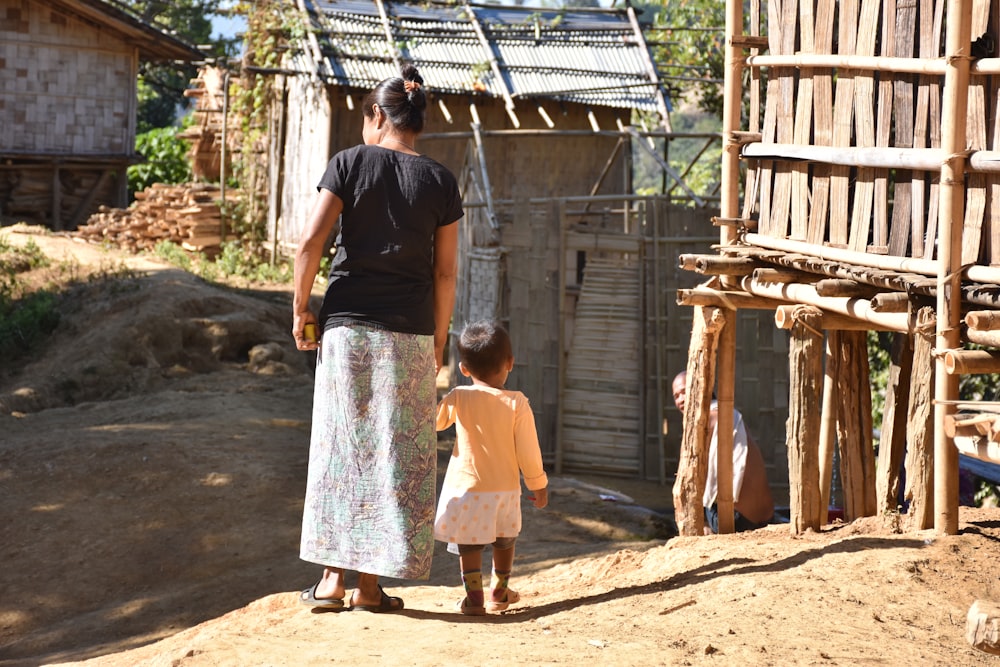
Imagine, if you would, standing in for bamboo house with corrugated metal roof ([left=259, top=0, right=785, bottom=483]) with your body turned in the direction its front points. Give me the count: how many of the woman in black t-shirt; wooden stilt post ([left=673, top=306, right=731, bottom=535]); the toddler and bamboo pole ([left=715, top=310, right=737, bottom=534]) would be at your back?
0

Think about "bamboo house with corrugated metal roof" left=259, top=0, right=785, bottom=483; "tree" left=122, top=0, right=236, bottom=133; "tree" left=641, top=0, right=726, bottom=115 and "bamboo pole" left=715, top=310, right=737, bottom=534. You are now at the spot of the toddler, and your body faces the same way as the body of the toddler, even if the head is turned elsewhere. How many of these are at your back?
0

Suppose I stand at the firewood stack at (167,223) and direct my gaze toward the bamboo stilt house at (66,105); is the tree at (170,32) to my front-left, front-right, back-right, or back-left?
front-right

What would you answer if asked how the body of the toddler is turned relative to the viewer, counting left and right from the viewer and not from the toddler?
facing away from the viewer

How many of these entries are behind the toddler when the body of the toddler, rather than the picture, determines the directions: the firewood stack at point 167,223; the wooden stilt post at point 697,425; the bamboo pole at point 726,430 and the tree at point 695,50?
0

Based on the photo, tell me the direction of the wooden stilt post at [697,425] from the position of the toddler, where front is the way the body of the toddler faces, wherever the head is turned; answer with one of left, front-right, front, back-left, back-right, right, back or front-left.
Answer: front-right

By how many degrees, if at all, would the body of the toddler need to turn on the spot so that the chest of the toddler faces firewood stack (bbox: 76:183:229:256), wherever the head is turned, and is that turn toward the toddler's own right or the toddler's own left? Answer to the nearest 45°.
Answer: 0° — they already face it

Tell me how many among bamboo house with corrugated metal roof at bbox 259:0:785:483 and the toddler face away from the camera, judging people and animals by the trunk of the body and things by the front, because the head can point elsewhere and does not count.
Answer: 1

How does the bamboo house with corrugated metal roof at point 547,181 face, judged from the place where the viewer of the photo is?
facing the viewer

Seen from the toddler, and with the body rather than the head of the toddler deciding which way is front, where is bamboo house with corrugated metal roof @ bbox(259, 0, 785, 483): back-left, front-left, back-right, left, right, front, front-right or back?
front

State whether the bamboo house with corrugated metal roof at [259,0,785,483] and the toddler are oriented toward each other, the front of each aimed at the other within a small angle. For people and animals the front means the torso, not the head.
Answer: yes

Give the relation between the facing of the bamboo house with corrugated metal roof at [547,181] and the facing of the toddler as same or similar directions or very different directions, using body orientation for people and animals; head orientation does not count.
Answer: very different directions

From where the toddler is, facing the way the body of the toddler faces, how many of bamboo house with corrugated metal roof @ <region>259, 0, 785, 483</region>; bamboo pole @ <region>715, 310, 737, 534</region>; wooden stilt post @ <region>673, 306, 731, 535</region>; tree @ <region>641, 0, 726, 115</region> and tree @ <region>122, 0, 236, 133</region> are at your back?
0

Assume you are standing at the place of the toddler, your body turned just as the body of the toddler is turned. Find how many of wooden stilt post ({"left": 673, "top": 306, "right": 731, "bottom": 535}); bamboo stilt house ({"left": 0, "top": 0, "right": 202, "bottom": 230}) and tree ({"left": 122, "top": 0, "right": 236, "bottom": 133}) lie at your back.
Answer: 0

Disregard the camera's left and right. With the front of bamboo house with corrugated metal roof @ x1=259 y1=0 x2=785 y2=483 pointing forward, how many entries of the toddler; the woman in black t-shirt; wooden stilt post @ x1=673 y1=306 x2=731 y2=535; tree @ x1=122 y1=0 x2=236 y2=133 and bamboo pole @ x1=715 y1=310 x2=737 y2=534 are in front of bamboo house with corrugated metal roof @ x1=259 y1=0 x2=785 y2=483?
4

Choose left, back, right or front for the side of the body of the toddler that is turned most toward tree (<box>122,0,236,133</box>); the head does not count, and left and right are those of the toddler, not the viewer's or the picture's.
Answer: front

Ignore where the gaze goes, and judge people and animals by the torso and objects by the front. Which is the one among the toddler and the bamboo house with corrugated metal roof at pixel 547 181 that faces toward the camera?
the bamboo house with corrugated metal roof

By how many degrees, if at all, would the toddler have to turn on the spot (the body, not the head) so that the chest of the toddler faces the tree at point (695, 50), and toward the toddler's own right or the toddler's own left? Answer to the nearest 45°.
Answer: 0° — they already face it

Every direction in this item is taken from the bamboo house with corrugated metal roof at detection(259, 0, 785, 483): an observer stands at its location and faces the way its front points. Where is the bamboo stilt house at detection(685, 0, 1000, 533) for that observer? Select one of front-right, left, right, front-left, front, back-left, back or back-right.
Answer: front
